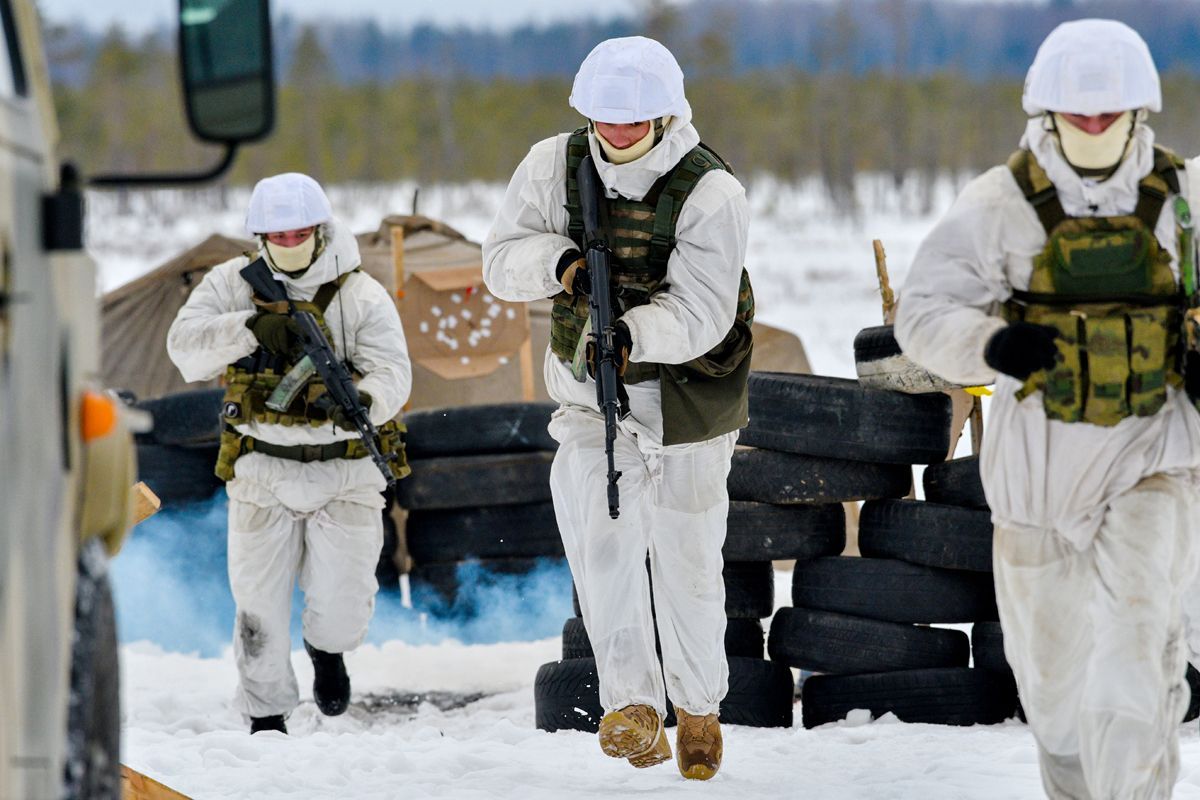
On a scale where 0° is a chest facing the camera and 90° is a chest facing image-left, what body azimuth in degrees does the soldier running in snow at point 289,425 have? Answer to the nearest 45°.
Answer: approximately 0°

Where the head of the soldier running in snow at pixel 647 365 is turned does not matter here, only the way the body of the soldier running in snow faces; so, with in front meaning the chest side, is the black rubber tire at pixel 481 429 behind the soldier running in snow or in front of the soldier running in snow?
behind

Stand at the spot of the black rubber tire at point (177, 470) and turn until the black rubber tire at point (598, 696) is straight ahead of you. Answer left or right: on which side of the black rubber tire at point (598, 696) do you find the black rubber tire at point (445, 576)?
left

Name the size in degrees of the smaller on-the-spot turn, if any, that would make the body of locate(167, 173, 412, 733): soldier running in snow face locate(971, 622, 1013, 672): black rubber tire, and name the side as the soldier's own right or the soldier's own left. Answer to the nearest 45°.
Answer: approximately 90° to the soldier's own left

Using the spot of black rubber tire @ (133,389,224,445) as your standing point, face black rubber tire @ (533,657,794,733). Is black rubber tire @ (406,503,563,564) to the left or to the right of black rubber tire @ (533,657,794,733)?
left

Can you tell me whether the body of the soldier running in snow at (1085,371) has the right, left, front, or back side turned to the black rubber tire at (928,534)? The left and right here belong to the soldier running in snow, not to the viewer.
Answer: back
